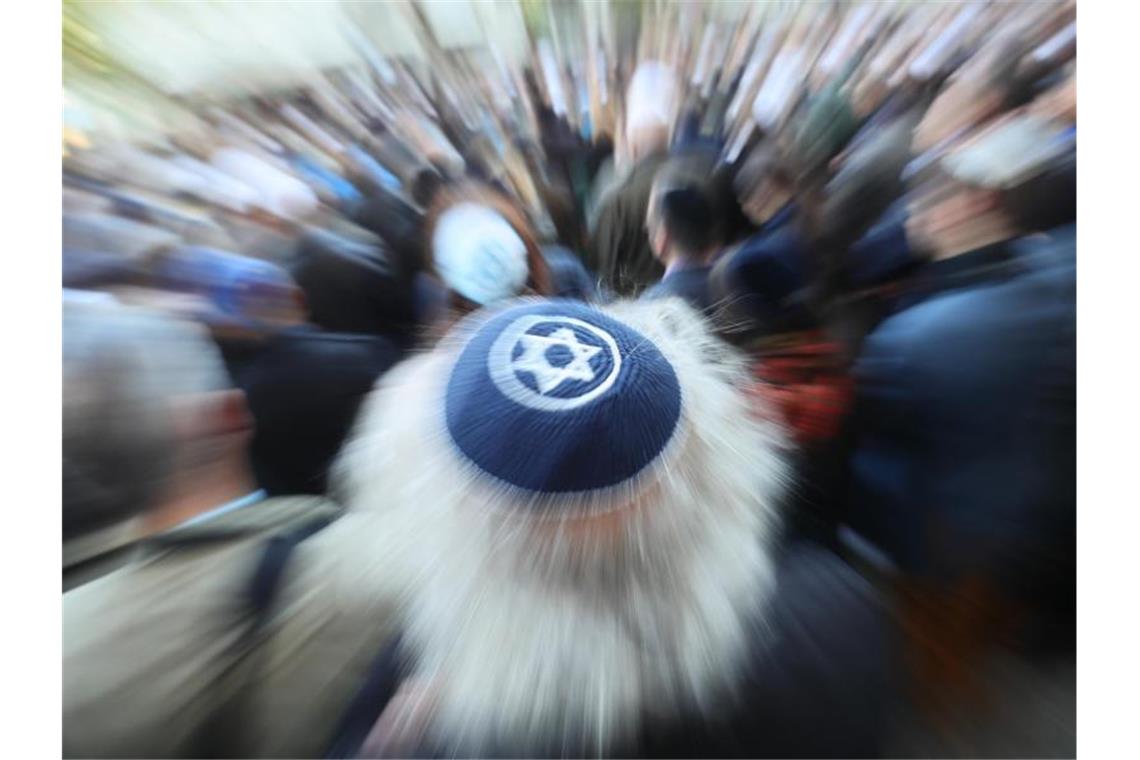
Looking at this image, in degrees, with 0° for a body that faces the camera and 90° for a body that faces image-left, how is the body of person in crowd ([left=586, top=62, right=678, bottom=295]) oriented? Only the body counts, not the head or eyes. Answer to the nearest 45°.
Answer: approximately 180°

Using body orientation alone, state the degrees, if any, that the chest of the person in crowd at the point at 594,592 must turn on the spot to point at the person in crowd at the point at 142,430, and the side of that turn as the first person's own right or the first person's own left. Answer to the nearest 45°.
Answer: approximately 90° to the first person's own left

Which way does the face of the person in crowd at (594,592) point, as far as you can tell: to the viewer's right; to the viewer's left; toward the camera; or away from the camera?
away from the camera

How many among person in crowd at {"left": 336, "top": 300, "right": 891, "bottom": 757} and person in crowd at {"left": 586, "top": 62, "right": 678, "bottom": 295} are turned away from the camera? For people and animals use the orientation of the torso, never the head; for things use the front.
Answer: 2

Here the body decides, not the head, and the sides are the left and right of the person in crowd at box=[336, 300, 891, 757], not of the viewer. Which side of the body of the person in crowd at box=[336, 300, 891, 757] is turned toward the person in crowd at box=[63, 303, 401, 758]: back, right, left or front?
left

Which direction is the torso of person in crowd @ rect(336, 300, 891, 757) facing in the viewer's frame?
away from the camera
